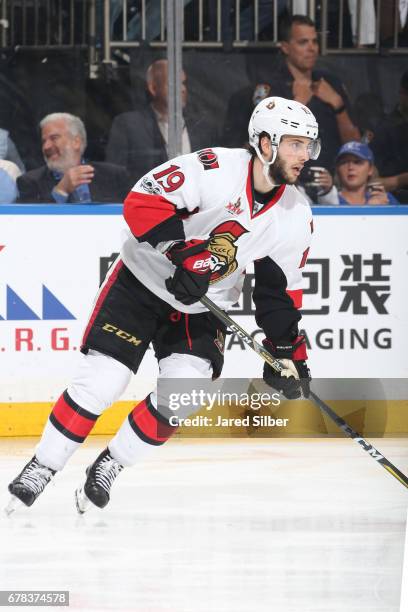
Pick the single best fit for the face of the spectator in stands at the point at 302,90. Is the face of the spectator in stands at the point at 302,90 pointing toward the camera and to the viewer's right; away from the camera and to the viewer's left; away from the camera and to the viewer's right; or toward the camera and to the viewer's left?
toward the camera and to the viewer's right

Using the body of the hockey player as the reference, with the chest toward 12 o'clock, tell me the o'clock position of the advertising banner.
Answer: The advertising banner is roughly at 7 o'clock from the hockey player.

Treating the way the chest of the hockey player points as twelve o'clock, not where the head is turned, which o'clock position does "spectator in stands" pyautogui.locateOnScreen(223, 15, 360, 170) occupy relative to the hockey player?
The spectator in stands is roughly at 8 o'clock from the hockey player.

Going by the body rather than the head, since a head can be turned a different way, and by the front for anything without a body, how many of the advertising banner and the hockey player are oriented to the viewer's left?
0

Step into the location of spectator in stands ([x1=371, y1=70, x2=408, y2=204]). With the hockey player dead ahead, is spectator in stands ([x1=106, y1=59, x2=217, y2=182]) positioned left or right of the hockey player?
right

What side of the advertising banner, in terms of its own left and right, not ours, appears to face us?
front

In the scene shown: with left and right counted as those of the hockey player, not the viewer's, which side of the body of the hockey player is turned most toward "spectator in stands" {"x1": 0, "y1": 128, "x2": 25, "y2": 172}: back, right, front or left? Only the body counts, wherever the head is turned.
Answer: back

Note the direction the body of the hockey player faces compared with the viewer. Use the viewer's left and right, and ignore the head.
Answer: facing the viewer and to the right of the viewer
